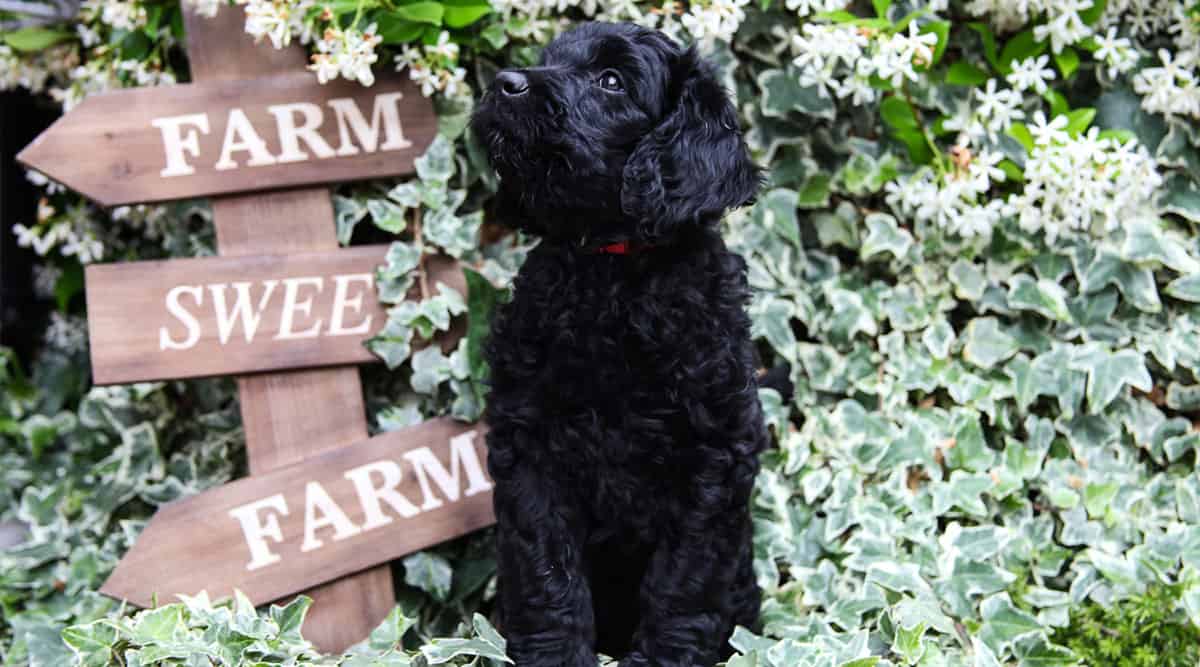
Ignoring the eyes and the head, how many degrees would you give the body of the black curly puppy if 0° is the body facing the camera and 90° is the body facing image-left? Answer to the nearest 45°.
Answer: approximately 0°

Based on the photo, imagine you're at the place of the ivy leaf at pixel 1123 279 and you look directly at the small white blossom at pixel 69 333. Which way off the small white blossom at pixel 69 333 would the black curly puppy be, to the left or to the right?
left

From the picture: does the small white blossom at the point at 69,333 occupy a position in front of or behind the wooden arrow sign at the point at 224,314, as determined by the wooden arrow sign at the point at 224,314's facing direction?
behind

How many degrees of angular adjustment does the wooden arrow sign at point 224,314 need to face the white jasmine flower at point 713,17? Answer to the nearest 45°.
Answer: approximately 90° to its left

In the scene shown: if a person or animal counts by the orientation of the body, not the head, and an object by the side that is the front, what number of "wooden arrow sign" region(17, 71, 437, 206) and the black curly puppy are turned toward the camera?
2

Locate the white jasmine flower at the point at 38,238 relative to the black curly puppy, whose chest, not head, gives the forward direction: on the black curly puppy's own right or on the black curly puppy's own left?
on the black curly puppy's own right

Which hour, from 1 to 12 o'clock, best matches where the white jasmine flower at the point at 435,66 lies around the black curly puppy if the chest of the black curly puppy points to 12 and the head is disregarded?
The white jasmine flower is roughly at 5 o'clock from the black curly puppy.

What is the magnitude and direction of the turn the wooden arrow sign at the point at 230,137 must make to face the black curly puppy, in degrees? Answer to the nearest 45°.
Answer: approximately 45° to its left
